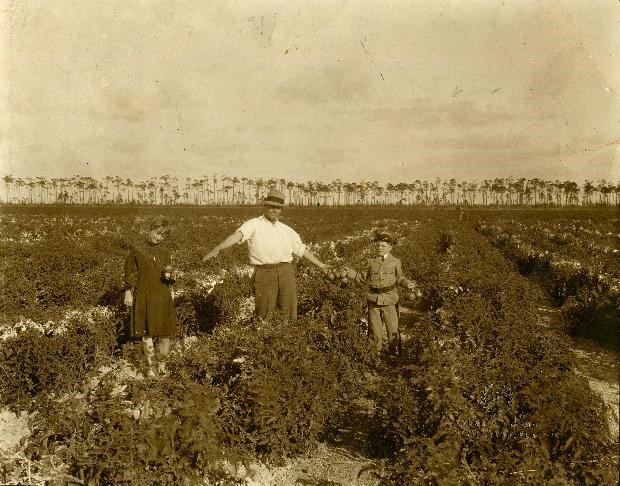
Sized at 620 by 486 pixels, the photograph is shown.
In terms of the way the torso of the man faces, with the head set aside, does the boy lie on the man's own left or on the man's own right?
on the man's own left

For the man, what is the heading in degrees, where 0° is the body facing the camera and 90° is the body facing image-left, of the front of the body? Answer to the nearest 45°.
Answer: approximately 0°

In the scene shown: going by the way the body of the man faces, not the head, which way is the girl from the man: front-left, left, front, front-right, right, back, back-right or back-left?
right
